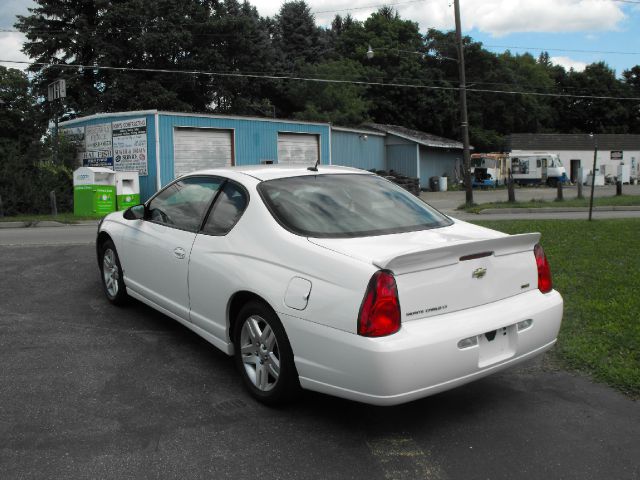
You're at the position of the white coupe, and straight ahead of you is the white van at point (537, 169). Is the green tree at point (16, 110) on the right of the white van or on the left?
left

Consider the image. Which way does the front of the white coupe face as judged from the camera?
facing away from the viewer and to the left of the viewer

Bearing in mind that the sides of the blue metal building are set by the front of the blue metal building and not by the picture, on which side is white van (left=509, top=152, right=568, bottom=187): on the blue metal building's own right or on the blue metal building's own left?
on the blue metal building's own left

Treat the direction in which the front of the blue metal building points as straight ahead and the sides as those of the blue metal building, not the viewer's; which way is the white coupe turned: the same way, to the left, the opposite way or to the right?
the opposite way

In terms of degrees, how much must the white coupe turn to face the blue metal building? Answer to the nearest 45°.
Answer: approximately 45° to its right

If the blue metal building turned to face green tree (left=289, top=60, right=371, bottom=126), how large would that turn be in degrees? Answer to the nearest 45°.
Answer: approximately 135° to its left

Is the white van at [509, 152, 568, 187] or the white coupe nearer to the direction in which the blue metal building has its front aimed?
the white coupe

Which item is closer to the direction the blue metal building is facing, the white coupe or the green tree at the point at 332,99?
the white coupe
